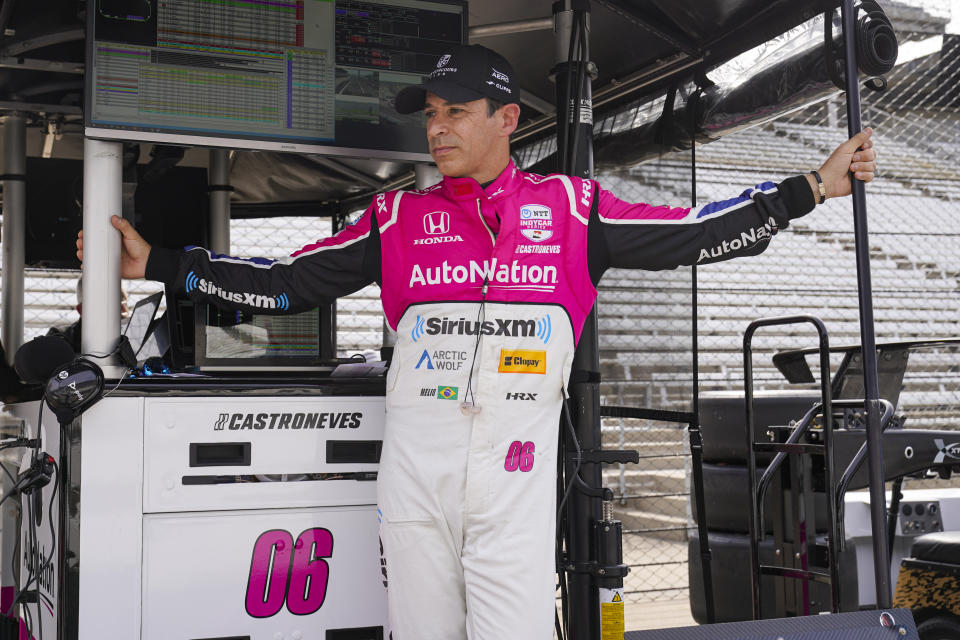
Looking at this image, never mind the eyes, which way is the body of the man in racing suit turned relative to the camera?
toward the camera

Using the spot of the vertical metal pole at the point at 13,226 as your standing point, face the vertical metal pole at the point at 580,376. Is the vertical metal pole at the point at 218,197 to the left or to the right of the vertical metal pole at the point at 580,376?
left

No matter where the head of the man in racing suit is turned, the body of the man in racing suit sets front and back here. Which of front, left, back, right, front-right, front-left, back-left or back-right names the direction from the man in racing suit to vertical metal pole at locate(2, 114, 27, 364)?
back-right

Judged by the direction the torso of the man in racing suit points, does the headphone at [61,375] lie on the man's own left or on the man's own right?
on the man's own right

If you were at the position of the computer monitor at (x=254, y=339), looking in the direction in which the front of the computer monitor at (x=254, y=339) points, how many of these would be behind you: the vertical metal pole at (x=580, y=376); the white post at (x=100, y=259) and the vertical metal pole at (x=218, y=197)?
1

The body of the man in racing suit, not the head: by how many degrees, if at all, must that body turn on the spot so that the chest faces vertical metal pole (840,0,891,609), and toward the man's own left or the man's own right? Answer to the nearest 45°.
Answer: approximately 90° to the man's own left

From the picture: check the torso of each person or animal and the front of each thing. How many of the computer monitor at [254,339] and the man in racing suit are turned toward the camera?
2

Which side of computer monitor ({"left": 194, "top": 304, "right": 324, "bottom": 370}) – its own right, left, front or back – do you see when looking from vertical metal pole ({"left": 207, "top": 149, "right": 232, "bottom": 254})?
back

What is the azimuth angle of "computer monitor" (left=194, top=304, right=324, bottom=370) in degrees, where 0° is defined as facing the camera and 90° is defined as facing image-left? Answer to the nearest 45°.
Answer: approximately 0°

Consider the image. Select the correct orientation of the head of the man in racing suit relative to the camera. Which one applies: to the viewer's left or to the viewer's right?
to the viewer's left

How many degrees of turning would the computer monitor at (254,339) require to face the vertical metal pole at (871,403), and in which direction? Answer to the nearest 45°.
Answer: approximately 45° to its left

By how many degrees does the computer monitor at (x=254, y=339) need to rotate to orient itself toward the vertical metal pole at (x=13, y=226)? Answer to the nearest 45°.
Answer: approximately 135° to its right

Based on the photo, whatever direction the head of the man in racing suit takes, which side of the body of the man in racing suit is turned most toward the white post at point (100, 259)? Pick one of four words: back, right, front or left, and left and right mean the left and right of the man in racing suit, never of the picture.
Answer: right

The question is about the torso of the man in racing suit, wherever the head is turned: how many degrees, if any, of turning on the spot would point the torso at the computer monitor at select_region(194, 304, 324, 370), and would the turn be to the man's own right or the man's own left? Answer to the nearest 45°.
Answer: approximately 135° to the man's own right
